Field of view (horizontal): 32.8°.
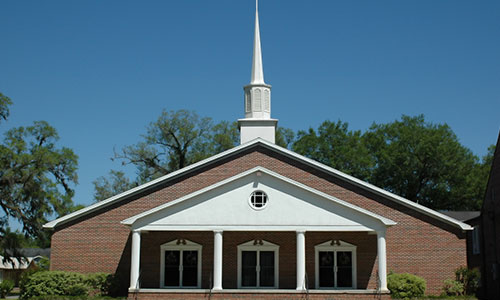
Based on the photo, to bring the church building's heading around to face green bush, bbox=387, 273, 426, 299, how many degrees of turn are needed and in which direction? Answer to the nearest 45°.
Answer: approximately 90° to its left

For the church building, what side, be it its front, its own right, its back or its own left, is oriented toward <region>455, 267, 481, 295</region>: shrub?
left

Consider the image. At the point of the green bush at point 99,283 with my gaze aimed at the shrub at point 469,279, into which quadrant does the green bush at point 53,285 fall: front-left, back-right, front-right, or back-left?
back-right

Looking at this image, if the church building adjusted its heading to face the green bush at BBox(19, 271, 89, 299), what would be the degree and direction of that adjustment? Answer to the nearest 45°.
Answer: approximately 90° to its right

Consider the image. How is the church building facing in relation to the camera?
toward the camera

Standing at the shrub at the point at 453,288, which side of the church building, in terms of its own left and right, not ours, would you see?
left
